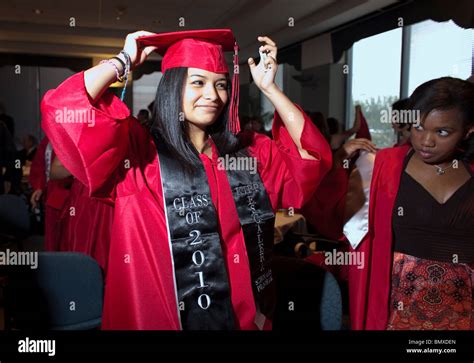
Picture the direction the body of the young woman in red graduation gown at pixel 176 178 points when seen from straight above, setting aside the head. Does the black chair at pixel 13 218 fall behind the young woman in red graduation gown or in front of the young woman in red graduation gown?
behind

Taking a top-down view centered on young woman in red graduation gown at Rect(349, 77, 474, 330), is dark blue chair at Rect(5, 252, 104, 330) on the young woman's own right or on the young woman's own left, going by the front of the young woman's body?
on the young woman's own right
